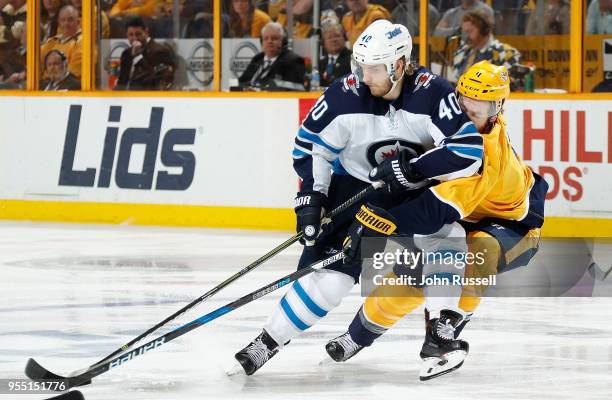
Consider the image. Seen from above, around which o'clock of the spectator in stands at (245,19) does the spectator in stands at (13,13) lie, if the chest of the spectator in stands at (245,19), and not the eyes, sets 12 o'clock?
the spectator in stands at (13,13) is roughly at 4 o'clock from the spectator in stands at (245,19).

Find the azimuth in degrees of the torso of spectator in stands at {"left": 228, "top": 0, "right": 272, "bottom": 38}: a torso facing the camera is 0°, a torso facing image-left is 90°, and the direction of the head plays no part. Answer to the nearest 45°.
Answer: approximately 0°

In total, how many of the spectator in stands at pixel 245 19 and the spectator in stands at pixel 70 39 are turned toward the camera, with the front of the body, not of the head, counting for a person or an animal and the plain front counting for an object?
2

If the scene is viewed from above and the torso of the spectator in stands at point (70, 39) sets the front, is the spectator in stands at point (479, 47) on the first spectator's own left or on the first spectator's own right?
on the first spectator's own left

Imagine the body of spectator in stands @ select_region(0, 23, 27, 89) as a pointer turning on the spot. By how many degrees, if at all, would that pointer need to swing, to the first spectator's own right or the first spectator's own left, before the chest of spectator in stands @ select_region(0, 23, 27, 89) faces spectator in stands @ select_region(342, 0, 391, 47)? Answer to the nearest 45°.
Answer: approximately 45° to the first spectator's own left

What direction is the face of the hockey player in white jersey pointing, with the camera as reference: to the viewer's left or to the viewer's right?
to the viewer's left

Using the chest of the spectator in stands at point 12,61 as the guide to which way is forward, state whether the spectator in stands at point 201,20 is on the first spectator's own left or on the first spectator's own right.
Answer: on the first spectator's own left

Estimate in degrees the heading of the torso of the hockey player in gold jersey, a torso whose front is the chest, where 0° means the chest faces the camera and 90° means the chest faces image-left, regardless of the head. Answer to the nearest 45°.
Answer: approximately 45°
